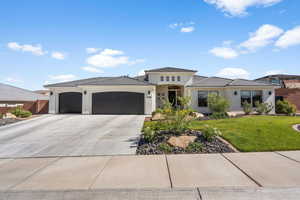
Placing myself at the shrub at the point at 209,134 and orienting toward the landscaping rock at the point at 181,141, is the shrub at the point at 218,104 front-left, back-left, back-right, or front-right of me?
back-right

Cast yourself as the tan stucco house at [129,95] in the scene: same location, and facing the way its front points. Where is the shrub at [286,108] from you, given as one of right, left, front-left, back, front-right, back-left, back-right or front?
left

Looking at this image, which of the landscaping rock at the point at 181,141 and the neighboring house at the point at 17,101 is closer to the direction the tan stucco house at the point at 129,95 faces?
the landscaping rock

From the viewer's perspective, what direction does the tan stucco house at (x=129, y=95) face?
toward the camera

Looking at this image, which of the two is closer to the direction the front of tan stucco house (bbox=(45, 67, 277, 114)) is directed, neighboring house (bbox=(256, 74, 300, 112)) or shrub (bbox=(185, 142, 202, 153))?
the shrub

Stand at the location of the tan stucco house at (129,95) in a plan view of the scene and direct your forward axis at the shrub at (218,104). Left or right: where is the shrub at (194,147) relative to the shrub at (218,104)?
right

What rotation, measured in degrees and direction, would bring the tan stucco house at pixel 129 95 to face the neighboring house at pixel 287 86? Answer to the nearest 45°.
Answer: approximately 135° to its left

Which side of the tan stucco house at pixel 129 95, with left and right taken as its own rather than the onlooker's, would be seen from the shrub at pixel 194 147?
front

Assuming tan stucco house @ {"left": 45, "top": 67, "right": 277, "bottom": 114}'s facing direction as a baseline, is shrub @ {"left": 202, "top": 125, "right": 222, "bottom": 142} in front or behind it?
in front

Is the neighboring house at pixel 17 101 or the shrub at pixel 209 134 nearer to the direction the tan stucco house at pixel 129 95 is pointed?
the shrub

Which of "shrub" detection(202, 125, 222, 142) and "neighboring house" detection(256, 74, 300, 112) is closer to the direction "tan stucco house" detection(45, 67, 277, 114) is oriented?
the shrub
